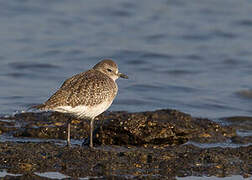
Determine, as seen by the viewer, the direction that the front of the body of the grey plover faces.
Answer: to the viewer's right

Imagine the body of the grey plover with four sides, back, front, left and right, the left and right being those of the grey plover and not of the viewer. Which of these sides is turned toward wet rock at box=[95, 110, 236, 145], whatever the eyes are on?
front
